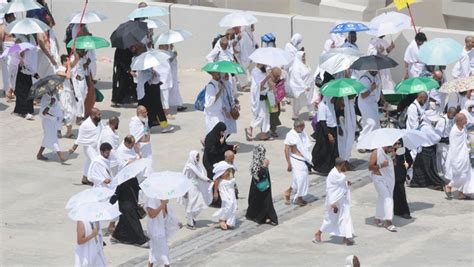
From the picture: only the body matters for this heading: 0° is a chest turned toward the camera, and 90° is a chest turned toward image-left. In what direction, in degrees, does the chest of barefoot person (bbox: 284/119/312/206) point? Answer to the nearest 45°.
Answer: approximately 315°

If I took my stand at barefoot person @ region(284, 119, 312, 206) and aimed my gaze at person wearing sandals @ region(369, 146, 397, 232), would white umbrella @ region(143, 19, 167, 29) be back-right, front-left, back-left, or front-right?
back-left

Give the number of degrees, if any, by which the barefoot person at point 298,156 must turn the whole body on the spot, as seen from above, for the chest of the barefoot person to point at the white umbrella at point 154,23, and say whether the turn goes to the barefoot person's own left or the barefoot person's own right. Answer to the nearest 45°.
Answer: approximately 180°
